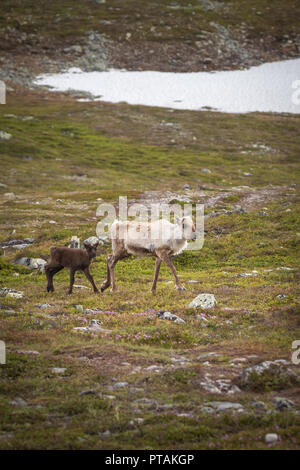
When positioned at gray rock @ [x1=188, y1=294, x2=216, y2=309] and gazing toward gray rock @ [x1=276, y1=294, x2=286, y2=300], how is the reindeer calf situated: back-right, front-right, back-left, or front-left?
back-left

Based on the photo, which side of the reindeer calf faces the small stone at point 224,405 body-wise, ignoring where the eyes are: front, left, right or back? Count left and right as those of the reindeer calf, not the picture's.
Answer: right

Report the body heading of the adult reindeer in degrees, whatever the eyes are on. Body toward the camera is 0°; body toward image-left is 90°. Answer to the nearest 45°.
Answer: approximately 270°

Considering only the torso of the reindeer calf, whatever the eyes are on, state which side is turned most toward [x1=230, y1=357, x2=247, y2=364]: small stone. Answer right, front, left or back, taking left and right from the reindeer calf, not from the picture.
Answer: right

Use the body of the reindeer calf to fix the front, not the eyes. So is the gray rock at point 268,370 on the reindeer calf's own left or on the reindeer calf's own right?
on the reindeer calf's own right

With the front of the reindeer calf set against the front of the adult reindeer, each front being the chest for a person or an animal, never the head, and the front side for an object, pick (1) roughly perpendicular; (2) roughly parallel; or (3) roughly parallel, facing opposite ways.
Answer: roughly parallel

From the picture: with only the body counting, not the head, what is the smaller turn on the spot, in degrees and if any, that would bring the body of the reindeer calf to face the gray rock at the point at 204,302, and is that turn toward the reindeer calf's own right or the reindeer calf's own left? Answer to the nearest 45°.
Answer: approximately 45° to the reindeer calf's own right

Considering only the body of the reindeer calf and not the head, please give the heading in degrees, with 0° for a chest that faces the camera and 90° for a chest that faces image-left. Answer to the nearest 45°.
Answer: approximately 270°

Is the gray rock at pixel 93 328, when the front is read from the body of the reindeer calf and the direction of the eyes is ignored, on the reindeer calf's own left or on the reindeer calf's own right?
on the reindeer calf's own right

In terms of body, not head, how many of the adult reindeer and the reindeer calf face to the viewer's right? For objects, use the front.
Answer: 2

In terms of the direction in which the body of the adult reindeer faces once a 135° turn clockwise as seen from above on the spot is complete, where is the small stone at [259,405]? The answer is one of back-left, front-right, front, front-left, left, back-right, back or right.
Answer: front-left

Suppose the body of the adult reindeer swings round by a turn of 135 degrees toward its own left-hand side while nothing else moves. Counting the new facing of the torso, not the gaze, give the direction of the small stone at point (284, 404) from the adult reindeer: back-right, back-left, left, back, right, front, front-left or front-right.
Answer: back-left
